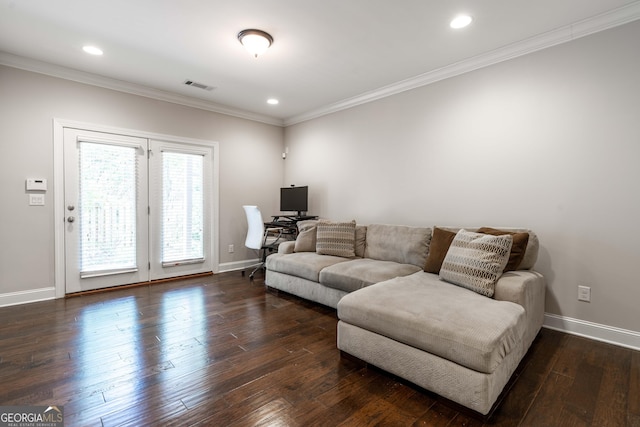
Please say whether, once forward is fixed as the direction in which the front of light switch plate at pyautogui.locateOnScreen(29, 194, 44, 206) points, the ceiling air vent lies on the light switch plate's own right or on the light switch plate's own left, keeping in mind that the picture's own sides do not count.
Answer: on the light switch plate's own left

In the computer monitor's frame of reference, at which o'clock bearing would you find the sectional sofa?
The sectional sofa is roughly at 10 o'clock from the computer monitor.

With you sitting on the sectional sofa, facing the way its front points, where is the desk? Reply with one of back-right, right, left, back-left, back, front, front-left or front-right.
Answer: right

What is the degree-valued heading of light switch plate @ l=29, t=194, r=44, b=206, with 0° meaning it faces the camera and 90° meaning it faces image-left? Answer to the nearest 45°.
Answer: approximately 0°

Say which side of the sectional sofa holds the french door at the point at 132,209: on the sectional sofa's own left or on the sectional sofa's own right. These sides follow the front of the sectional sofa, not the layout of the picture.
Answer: on the sectional sofa's own right

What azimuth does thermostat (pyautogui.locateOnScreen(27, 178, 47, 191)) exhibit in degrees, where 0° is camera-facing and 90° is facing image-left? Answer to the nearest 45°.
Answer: approximately 0°

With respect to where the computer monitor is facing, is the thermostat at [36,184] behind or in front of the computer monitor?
in front

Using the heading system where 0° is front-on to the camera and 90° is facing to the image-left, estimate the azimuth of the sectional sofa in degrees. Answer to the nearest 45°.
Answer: approximately 45°

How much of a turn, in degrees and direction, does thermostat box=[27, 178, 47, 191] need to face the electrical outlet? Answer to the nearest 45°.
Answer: approximately 45° to its left
